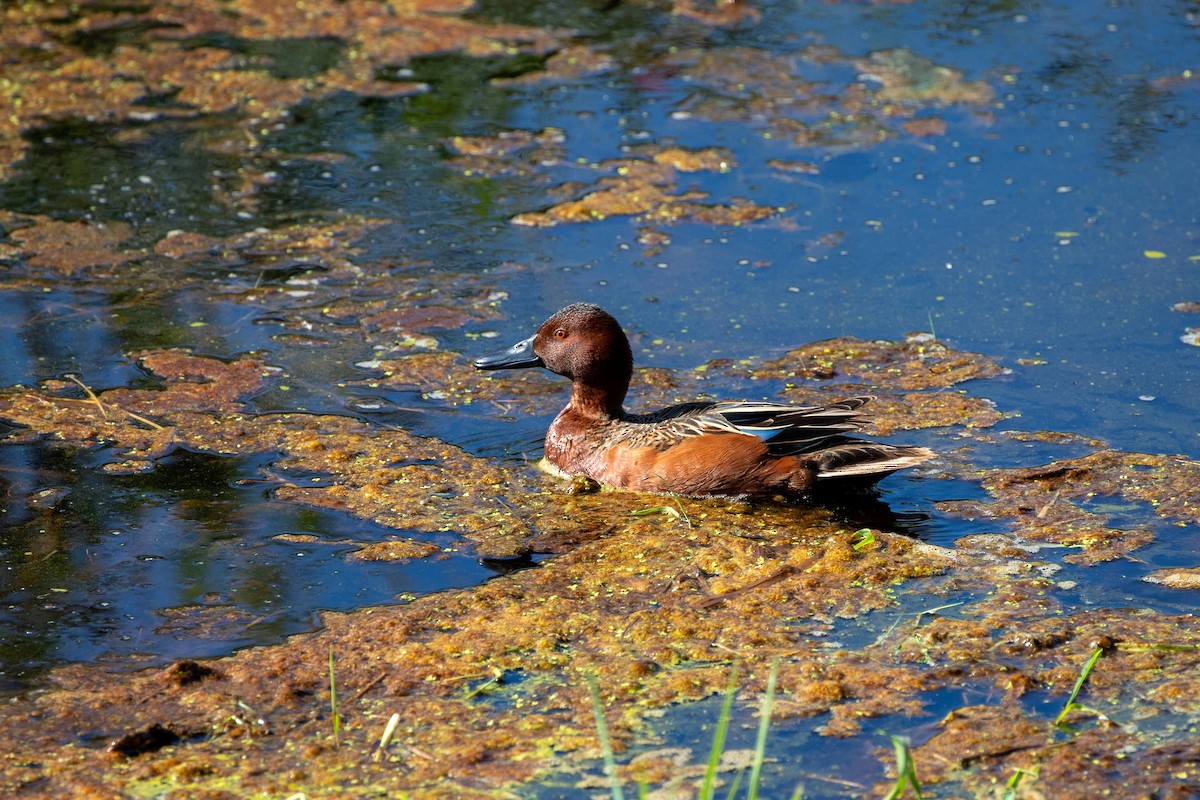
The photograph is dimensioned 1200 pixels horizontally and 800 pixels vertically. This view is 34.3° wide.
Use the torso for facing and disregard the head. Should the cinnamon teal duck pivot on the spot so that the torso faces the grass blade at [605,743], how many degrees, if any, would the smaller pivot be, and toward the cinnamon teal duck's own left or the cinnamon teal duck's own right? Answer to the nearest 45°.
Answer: approximately 90° to the cinnamon teal duck's own left

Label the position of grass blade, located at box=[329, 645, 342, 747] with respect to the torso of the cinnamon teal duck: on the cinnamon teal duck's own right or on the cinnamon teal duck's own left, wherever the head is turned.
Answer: on the cinnamon teal duck's own left

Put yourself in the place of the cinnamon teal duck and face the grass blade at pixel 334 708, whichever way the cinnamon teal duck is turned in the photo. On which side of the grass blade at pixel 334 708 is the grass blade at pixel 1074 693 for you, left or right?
left

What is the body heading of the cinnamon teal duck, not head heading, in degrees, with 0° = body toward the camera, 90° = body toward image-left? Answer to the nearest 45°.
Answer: approximately 90°
